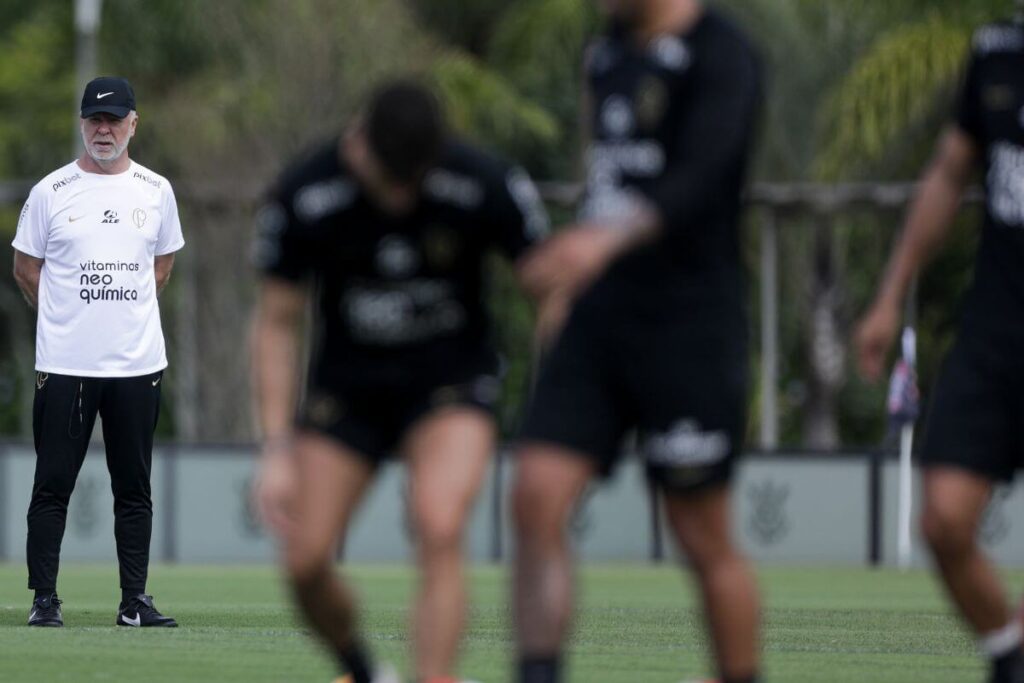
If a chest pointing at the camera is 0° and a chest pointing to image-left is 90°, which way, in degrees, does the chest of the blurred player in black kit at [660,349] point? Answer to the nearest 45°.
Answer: approximately 45°

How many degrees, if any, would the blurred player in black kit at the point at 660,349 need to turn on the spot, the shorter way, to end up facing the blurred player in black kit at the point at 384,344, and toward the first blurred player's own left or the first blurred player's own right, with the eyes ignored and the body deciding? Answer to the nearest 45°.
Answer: approximately 45° to the first blurred player's own right

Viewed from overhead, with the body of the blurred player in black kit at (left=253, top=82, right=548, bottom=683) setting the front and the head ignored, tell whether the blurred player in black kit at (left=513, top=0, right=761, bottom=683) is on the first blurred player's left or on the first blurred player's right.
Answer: on the first blurred player's left

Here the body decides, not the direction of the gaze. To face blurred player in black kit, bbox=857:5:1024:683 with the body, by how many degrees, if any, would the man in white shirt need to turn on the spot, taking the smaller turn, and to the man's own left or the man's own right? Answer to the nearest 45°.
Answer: approximately 45° to the man's own left

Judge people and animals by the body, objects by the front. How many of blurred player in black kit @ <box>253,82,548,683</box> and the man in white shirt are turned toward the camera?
2

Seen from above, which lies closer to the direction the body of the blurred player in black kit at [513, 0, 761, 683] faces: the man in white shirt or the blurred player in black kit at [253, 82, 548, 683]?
the blurred player in black kit

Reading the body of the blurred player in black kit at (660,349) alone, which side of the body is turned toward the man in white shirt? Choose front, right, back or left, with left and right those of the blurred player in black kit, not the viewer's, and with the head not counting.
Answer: right

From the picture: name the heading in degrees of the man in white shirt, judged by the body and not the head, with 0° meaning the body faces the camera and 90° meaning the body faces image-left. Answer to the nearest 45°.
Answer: approximately 0°

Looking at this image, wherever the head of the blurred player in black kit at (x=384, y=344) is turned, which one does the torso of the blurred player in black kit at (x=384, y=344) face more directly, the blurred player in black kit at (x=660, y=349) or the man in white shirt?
the blurred player in black kit

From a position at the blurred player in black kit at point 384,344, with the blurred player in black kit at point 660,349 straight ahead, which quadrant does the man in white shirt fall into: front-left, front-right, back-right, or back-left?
back-left
